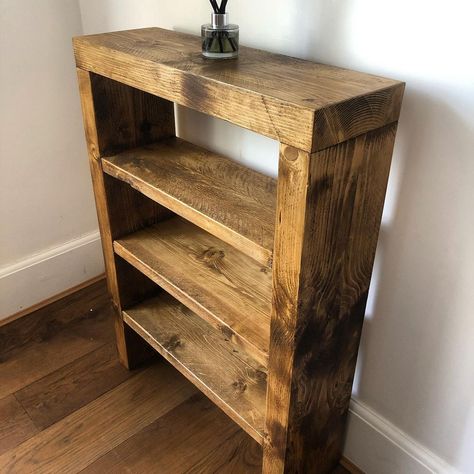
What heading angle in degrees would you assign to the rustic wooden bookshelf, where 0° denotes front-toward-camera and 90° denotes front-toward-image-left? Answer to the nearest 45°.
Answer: approximately 45°
